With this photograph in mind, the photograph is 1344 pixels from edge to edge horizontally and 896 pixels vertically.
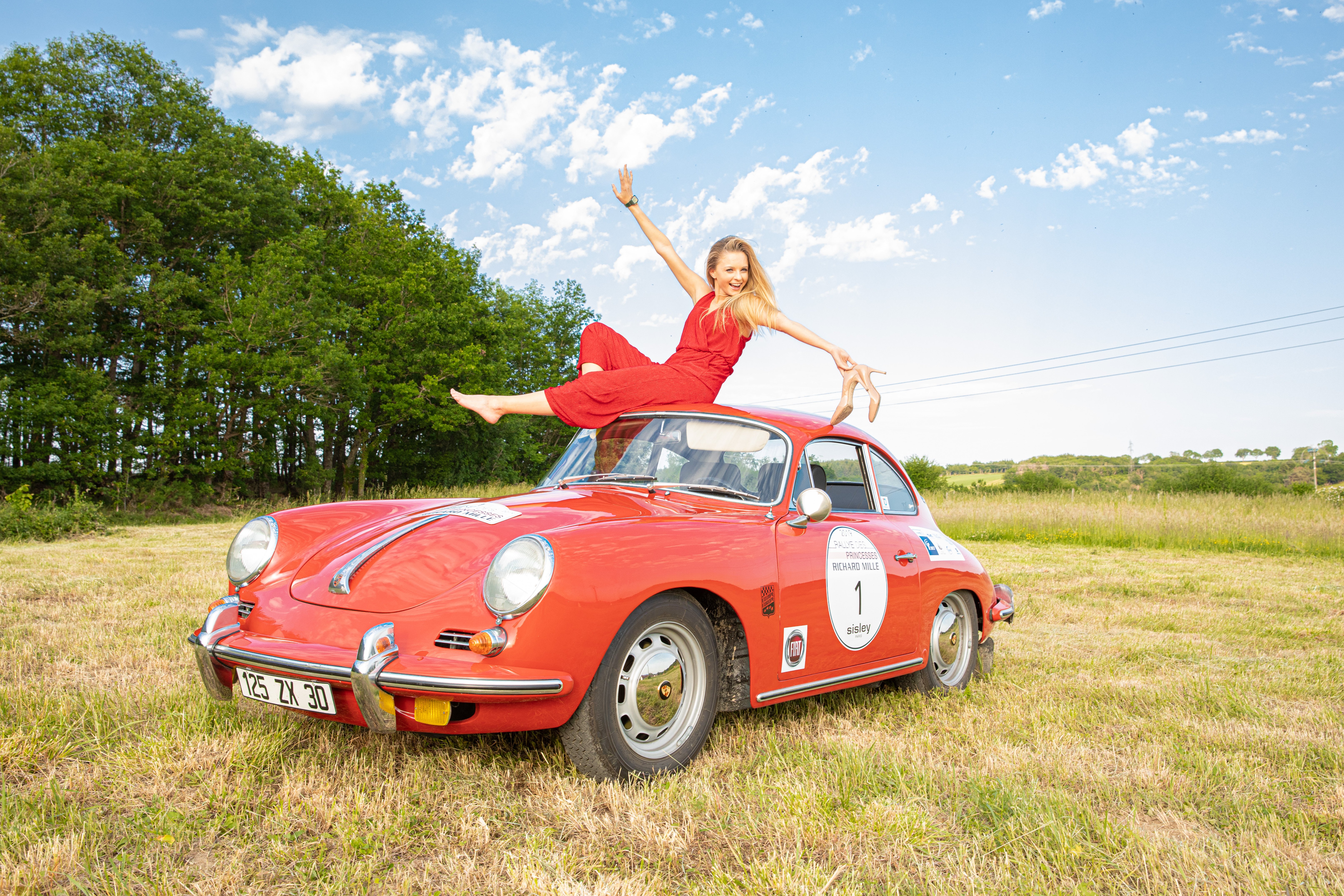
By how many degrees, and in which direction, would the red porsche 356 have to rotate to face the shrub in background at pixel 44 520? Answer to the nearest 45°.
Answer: approximately 90° to its right

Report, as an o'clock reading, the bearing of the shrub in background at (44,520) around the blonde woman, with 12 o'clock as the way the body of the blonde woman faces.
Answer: The shrub in background is roughly at 3 o'clock from the blonde woman.

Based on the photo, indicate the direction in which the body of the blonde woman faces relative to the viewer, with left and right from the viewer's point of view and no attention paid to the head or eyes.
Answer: facing the viewer and to the left of the viewer

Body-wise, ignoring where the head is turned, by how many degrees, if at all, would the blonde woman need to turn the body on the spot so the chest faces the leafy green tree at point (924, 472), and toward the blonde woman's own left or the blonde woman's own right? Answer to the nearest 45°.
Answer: approximately 135° to the blonde woman's own right

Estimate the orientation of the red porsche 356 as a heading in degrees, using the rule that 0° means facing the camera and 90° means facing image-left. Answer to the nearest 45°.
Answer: approximately 45°
